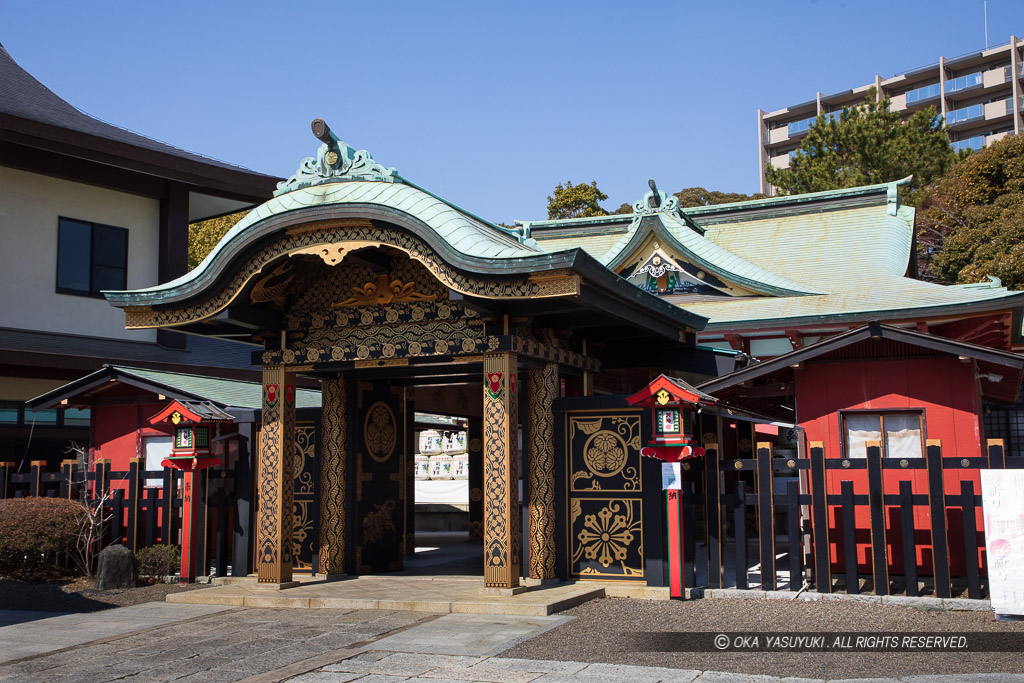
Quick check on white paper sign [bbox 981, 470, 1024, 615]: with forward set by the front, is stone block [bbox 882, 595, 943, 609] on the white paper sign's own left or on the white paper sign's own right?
on the white paper sign's own right

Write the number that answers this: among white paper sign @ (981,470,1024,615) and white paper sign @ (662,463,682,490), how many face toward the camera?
2

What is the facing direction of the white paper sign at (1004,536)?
toward the camera

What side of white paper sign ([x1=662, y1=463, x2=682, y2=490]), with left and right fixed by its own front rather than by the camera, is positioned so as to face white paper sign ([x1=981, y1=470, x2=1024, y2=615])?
left

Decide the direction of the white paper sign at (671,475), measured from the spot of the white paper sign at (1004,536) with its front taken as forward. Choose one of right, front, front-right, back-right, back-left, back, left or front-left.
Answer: right

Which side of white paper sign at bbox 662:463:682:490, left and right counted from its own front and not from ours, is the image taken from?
front

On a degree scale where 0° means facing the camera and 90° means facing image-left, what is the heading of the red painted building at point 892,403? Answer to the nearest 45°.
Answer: approximately 0°

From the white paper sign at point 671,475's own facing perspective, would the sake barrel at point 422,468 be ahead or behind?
behind

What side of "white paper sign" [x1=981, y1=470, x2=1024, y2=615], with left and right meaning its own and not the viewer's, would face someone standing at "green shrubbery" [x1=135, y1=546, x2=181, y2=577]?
right

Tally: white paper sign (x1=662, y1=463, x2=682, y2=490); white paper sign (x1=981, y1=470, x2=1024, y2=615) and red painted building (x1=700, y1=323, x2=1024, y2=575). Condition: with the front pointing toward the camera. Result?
3

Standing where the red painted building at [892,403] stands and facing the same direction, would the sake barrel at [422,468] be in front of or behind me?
behind
